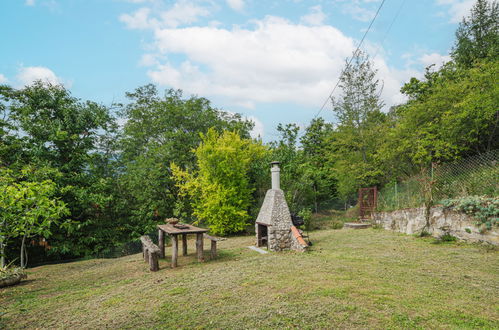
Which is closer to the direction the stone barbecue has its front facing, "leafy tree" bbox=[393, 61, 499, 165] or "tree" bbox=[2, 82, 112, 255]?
the tree

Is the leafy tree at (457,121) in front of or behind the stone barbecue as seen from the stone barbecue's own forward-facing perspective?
behind

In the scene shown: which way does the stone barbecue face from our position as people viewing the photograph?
facing the viewer and to the left of the viewer

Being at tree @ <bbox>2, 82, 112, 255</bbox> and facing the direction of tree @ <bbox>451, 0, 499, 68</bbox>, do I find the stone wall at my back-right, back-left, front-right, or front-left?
front-right

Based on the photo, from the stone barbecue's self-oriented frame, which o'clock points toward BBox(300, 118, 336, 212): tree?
The tree is roughly at 5 o'clock from the stone barbecue.

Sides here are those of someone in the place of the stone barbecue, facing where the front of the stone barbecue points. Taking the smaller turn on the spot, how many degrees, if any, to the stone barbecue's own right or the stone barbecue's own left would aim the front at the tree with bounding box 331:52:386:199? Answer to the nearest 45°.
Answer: approximately 180°

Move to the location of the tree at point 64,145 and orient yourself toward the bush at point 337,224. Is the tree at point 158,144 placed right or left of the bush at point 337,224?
left

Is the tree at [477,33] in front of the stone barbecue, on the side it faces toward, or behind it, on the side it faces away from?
behind

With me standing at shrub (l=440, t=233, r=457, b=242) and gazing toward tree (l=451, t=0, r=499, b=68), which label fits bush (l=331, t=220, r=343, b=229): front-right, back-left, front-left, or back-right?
front-left

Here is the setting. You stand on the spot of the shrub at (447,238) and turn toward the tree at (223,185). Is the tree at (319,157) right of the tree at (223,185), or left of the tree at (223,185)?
right

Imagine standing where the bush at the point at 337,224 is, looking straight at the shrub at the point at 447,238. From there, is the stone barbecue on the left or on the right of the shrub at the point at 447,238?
right

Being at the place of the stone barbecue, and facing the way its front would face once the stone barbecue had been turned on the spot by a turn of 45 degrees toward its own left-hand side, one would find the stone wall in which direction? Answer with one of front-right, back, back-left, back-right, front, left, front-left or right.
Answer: left

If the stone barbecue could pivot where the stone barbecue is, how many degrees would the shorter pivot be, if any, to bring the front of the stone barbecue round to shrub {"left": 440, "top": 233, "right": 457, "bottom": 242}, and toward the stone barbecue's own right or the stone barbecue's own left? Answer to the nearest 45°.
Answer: approximately 135° to the stone barbecue's own left

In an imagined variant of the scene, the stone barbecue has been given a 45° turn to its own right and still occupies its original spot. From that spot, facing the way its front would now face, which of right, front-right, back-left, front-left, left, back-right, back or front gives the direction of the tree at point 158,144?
front-right

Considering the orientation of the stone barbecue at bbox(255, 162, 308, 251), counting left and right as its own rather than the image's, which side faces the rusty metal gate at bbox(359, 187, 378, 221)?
back

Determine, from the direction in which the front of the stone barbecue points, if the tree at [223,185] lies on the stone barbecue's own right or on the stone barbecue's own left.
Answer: on the stone barbecue's own right
